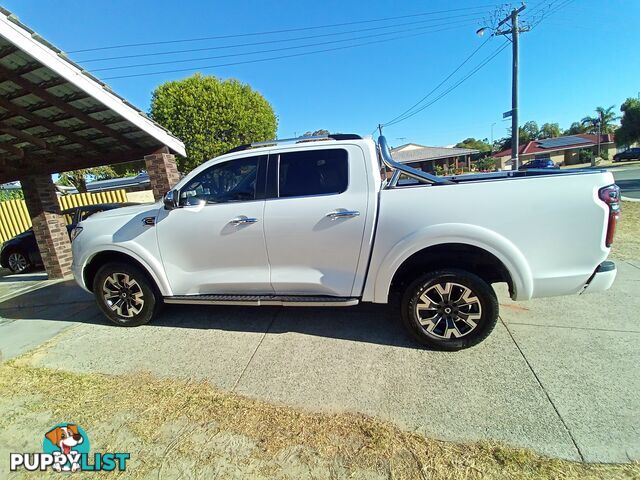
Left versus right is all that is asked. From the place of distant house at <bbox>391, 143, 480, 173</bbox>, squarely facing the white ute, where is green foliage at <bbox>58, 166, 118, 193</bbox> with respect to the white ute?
right

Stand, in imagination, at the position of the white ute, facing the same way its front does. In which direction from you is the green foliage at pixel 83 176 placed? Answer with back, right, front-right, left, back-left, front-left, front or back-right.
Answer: front-right

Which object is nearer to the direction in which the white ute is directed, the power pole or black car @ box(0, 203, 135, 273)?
the black car

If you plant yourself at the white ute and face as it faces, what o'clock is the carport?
The carport is roughly at 1 o'clock from the white ute.

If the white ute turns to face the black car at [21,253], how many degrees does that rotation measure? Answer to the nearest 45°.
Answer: approximately 45° to its right

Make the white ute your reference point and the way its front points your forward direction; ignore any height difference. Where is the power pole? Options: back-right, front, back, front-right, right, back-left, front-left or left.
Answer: back-right

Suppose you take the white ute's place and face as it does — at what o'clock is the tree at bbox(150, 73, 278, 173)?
The tree is roughly at 2 o'clock from the white ute.

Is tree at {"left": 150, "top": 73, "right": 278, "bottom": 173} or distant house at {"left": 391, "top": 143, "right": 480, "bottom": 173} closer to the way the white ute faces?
the tree

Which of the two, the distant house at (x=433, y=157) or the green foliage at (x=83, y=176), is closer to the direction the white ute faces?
the green foliage

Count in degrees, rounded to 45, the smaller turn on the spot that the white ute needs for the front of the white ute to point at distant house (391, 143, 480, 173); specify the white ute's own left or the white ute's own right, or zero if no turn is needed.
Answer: approximately 90° to the white ute's own right

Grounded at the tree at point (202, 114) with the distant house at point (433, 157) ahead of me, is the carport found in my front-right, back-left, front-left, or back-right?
back-right

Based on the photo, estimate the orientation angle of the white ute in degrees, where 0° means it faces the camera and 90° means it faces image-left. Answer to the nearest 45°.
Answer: approximately 90°

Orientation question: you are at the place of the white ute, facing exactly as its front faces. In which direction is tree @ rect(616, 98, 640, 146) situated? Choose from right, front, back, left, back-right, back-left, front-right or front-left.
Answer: back-right
